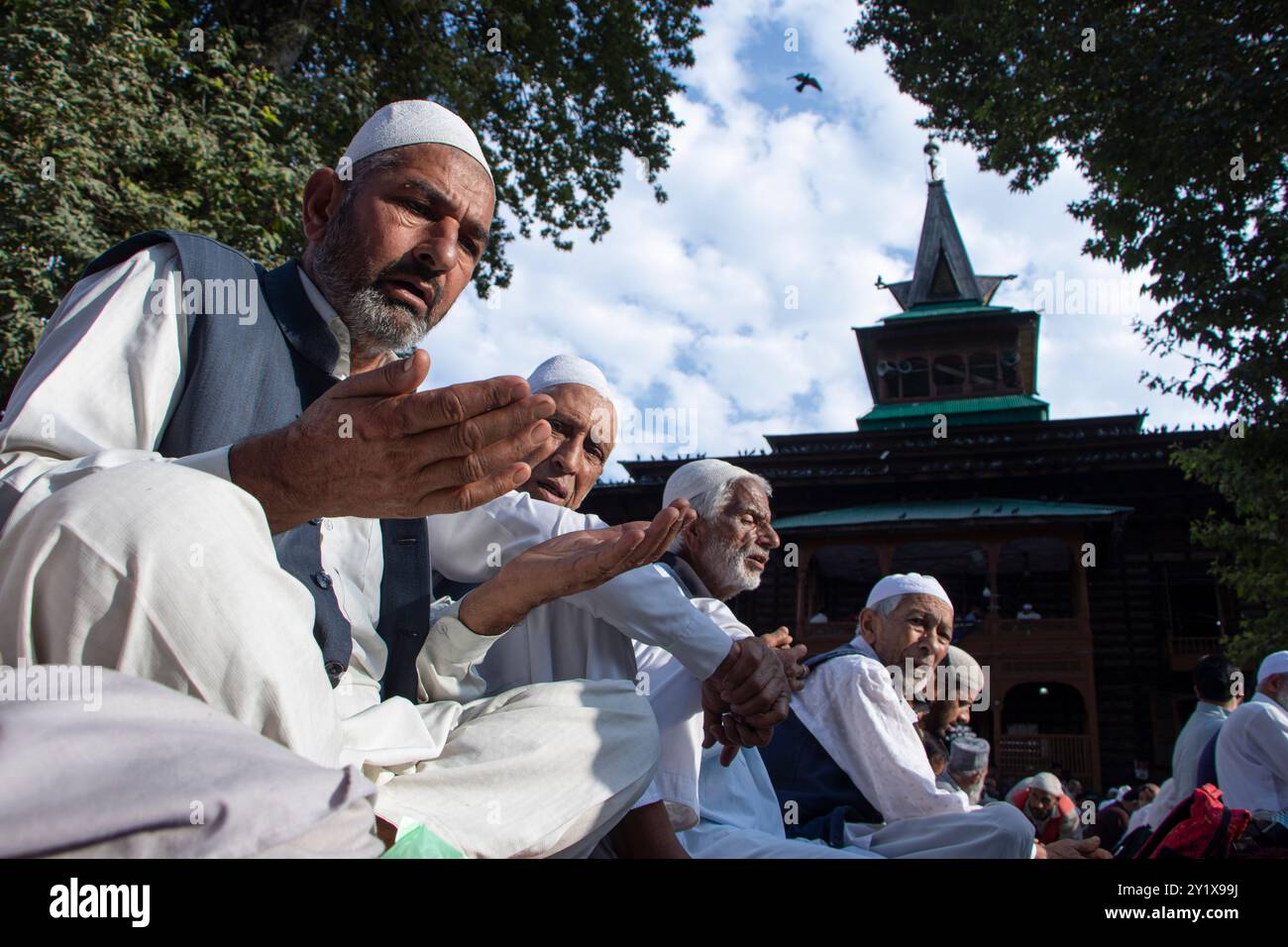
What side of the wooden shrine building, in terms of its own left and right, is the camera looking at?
front

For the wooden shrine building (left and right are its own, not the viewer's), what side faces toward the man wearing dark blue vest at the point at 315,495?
front

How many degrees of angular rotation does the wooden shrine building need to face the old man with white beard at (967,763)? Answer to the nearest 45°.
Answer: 0° — it already faces them

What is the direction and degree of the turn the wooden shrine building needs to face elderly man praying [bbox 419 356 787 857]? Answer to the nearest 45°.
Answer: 0° — it already faces them
